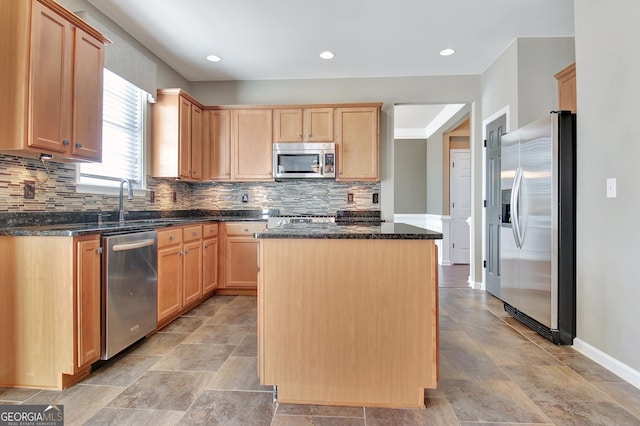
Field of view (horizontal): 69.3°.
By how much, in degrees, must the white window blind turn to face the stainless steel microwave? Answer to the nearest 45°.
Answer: approximately 45° to its left

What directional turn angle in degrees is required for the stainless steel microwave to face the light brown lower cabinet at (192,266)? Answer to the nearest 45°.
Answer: approximately 45° to its right

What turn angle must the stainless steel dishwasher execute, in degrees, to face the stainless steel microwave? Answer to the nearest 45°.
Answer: approximately 90° to its left

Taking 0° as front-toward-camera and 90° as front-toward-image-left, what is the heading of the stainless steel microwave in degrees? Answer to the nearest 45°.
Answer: approximately 0°

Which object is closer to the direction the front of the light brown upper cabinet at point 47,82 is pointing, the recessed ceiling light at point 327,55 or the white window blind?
the recessed ceiling light

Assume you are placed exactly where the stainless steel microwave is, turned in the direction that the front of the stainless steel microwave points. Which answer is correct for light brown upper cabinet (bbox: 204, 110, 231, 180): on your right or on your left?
on your right

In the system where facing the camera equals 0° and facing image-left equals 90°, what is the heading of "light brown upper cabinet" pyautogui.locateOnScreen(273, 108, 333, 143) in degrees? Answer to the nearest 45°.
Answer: approximately 0°
